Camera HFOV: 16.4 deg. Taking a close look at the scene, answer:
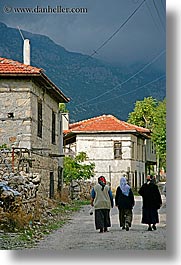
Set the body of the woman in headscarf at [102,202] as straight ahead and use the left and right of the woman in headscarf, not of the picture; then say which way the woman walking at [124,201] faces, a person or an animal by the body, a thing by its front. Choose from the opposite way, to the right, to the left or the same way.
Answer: the same way

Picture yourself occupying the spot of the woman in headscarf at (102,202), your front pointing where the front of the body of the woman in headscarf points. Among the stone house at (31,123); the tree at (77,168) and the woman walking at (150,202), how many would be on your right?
1

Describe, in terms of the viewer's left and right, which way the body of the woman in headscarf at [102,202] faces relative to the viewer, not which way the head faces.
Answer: facing away from the viewer

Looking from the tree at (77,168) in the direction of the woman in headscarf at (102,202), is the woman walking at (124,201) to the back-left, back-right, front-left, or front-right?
front-left

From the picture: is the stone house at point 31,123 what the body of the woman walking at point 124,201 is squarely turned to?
no

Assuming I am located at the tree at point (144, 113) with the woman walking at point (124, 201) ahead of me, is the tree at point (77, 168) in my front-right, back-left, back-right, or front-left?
front-right

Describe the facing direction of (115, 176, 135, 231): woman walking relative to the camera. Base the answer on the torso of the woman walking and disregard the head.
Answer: away from the camera

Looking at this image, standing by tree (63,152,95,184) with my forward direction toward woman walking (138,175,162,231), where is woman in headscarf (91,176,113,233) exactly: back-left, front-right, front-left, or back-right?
front-right

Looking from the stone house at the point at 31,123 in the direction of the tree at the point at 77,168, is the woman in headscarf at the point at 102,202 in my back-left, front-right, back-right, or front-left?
front-right

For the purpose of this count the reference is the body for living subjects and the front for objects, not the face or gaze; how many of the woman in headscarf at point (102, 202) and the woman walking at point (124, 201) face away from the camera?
2
